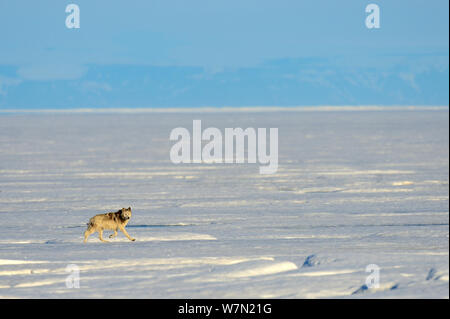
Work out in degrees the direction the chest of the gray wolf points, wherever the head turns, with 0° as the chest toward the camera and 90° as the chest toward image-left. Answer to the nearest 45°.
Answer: approximately 270°
